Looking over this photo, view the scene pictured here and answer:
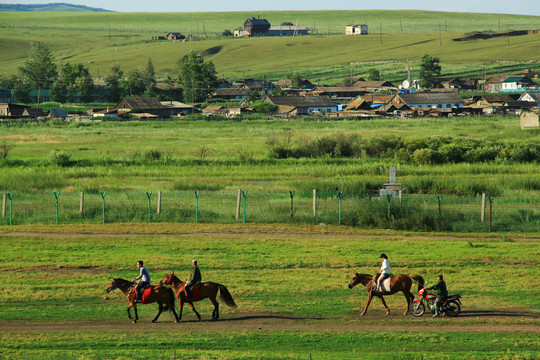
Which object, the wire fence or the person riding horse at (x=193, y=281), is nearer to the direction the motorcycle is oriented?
the person riding horse

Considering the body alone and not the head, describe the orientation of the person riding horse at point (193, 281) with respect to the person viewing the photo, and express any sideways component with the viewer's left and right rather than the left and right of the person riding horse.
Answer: facing to the left of the viewer

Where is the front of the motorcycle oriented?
to the viewer's left

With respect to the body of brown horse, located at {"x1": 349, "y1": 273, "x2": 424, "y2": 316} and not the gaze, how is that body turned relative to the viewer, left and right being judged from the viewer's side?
facing to the left of the viewer

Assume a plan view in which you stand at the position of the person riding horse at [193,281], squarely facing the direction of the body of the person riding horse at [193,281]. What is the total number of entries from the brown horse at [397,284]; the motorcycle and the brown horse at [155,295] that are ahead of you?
1

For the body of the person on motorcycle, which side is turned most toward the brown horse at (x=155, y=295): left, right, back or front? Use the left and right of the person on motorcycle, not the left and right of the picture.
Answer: front

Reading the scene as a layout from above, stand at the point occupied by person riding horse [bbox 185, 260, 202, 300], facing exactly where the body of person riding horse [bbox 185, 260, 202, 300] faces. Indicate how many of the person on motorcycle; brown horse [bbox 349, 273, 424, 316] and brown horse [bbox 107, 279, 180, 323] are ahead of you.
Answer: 1

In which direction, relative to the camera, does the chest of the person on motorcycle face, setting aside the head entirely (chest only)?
to the viewer's left

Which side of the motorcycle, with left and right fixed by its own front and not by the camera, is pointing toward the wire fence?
right

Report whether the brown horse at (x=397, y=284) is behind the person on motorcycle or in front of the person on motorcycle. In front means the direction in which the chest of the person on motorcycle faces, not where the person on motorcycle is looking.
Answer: in front

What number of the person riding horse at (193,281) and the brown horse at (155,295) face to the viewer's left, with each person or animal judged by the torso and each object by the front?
2

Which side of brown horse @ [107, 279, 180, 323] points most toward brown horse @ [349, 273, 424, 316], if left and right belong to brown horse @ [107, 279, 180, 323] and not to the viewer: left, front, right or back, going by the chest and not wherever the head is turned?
back

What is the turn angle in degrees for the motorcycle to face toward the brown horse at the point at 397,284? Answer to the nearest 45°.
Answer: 0° — it already faces it

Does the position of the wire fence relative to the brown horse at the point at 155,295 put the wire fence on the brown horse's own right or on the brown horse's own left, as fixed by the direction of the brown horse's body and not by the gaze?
on the brown horse's own right

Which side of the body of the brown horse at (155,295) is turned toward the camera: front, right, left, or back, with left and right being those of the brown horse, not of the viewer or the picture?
left
